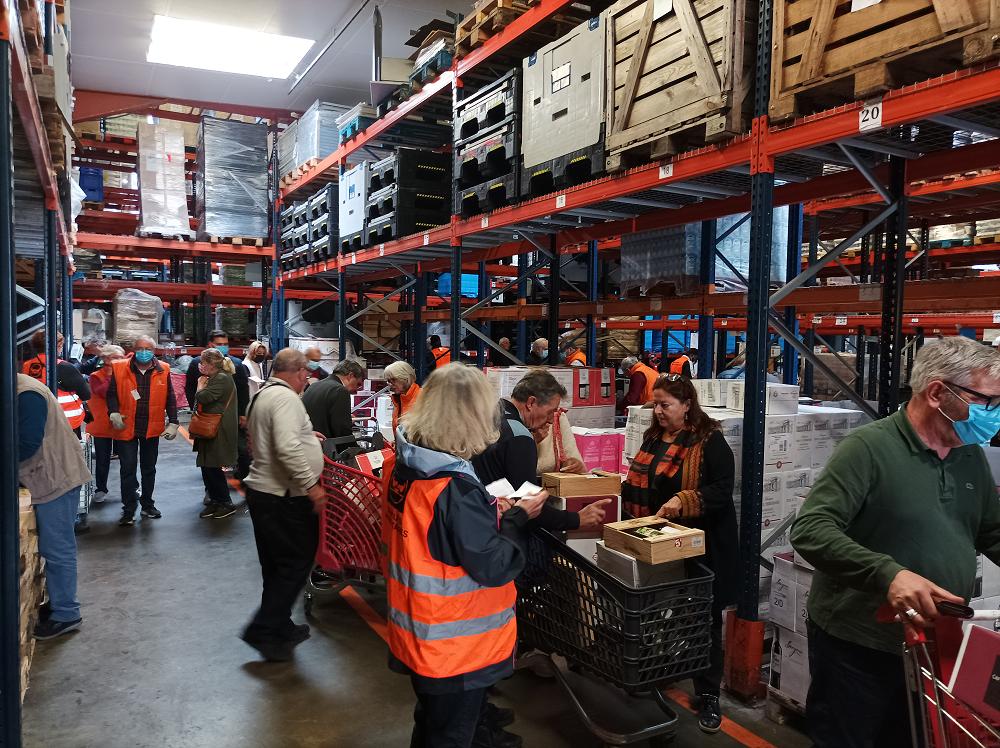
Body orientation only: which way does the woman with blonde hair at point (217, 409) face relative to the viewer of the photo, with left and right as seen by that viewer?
facing to the left of the viewer

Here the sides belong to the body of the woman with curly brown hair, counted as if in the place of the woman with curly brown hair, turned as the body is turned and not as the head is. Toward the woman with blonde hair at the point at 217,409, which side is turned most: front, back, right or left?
right

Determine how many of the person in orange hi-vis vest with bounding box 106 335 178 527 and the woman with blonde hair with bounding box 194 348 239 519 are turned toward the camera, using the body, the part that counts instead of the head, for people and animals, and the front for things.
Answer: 1

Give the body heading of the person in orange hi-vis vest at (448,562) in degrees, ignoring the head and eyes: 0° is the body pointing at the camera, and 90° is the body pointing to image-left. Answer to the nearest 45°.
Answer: approximately 225°

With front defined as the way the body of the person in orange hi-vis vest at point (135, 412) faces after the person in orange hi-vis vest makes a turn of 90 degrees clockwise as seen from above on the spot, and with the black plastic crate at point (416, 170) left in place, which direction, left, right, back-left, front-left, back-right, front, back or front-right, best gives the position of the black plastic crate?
back

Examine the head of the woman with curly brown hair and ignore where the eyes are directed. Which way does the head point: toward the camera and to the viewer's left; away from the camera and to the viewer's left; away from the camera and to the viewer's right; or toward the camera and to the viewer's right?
toward the camera and to the viewer's left

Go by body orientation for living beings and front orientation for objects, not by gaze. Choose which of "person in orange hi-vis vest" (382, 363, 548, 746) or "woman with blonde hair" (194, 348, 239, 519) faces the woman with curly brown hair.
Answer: the person in orange hi-vis vest

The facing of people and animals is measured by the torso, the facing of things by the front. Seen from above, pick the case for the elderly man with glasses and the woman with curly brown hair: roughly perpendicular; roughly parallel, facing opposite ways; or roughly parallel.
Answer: roughly perpendicular

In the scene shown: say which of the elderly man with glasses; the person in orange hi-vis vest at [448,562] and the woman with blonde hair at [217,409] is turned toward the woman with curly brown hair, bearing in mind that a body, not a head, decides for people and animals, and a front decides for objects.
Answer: the person in orange hi-vis vest

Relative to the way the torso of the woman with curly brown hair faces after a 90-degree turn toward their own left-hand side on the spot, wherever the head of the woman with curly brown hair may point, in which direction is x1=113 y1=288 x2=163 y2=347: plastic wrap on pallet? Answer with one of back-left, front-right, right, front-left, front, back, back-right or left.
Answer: back
